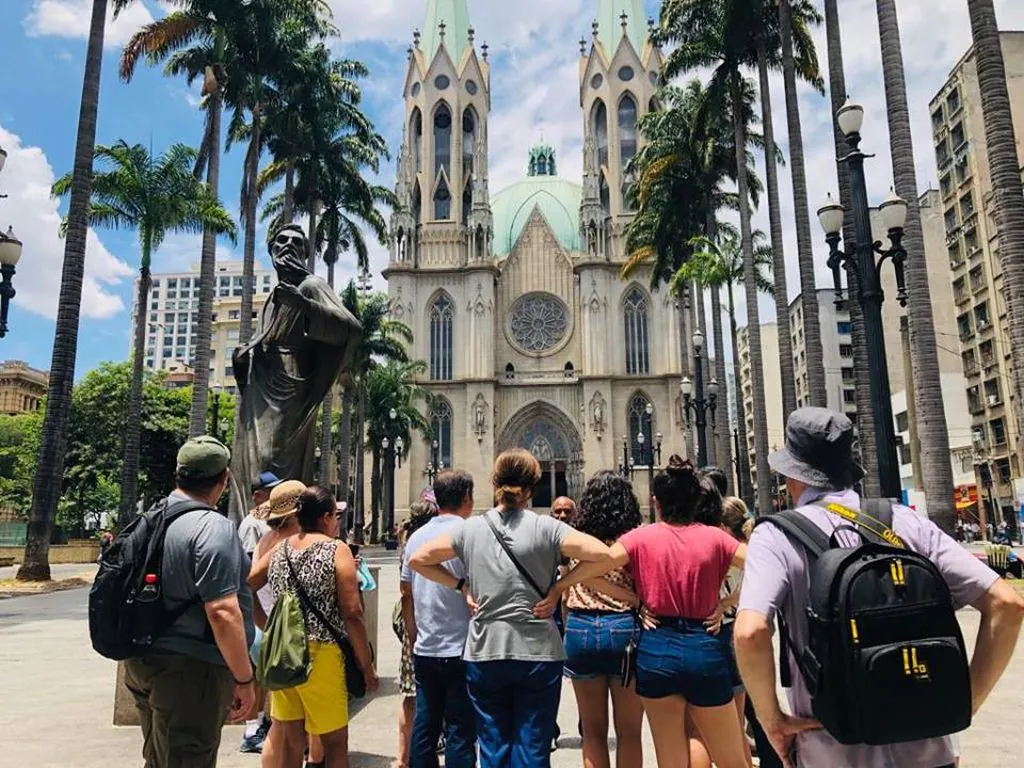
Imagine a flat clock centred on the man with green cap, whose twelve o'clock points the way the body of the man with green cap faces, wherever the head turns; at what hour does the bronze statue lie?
The bronze statue is roughly at 11 o'clock from the man with green cap.

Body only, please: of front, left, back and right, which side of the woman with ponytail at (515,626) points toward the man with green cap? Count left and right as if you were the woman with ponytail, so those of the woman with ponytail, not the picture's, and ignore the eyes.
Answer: left

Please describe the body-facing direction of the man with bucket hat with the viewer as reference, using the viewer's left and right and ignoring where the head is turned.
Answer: facing away from the viewer and to the left of the viewer

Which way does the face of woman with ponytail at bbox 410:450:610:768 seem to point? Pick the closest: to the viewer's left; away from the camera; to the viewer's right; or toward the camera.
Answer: away from the camera

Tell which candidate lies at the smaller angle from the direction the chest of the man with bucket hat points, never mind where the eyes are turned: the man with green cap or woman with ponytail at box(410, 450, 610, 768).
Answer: the woman with ponytail

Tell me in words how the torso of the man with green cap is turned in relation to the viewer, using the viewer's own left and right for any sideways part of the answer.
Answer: facing away from the viewer and to the right of the viewer

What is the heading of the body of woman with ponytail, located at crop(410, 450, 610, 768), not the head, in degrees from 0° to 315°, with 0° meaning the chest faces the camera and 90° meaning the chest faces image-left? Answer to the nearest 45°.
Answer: approximately 180°

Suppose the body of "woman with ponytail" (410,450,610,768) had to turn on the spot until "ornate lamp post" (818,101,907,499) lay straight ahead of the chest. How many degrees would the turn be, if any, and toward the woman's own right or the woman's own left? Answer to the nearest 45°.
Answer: approximately 45° to the woman's own right

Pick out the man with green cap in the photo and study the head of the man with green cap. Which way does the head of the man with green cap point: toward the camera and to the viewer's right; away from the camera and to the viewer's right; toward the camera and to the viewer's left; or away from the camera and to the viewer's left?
away from the camera and to the viewer's right
